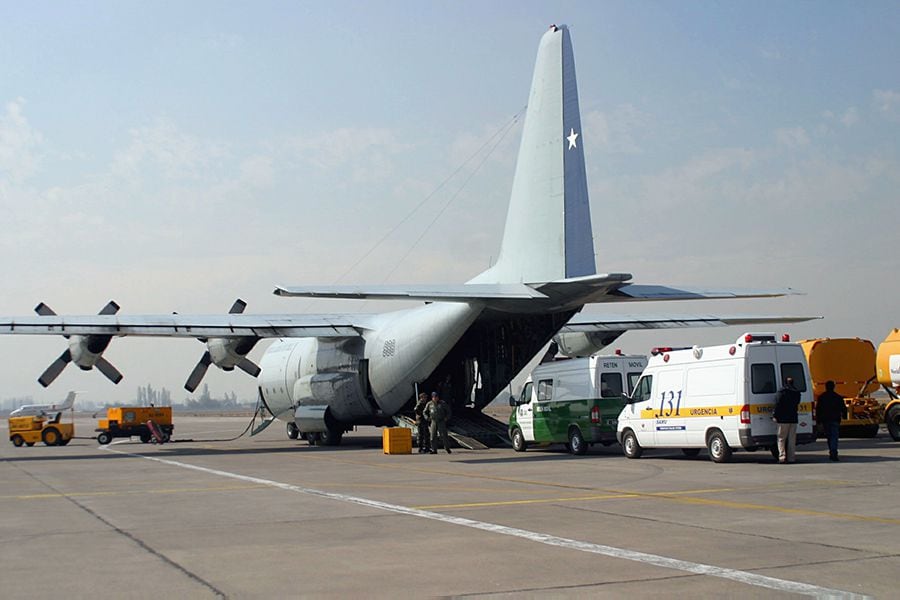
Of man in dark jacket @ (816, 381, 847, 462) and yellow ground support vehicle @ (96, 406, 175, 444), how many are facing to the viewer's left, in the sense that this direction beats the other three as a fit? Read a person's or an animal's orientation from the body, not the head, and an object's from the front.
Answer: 1

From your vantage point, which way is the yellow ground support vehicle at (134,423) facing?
to the viewer's left

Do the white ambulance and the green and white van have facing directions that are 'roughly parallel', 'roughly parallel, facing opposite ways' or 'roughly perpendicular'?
roughly parallel

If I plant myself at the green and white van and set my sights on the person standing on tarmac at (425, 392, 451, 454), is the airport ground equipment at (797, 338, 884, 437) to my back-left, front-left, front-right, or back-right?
back-right

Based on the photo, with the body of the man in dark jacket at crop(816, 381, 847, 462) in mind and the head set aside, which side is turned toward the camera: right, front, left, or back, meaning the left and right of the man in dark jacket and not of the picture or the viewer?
back

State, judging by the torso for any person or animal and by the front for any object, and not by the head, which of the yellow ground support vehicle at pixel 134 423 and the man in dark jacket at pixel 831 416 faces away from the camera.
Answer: the man in dark jacket

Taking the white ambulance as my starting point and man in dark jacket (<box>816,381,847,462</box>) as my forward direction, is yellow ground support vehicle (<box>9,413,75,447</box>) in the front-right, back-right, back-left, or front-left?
back-left

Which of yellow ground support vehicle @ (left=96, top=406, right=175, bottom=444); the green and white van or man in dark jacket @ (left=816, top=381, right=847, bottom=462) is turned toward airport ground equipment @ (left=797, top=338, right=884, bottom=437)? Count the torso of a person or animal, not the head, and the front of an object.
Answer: the man in dark jacket

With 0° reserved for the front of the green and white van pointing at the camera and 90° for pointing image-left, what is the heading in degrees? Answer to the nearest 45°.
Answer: approximately 135°
